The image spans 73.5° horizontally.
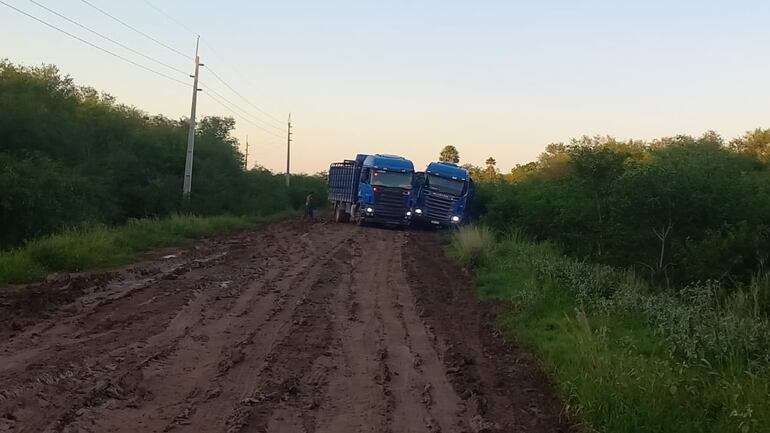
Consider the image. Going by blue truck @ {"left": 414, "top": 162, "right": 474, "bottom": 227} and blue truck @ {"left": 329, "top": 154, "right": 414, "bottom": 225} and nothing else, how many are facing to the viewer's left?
0

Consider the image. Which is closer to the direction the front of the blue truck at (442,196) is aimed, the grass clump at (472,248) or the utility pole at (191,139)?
the grass clump

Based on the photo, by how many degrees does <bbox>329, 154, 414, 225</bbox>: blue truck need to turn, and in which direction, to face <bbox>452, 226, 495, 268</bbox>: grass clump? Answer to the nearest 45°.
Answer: approximately 45° to its right

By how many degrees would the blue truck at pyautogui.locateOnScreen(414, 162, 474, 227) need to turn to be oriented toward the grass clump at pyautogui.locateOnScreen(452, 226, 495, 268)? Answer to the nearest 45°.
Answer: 0° — it already faces it

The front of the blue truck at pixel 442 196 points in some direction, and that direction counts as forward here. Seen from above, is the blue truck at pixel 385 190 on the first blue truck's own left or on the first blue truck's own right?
on the first blue truck's own right

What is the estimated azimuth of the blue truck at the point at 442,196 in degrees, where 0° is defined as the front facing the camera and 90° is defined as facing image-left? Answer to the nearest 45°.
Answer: approximately 0°

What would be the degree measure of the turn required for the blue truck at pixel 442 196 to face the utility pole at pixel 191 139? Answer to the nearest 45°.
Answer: approximately 90° to its right

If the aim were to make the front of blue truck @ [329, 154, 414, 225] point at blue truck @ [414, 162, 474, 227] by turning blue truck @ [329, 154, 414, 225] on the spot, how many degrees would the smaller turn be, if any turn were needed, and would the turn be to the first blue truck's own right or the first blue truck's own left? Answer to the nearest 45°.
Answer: approximately 45° to the first blue truck's own left

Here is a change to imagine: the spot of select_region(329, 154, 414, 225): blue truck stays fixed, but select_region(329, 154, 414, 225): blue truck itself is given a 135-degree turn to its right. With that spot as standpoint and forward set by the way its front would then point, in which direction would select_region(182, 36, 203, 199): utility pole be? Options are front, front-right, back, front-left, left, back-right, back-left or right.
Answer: front

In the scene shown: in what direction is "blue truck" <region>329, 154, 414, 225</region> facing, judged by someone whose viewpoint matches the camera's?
facing the viewer and to the right of the viewer
